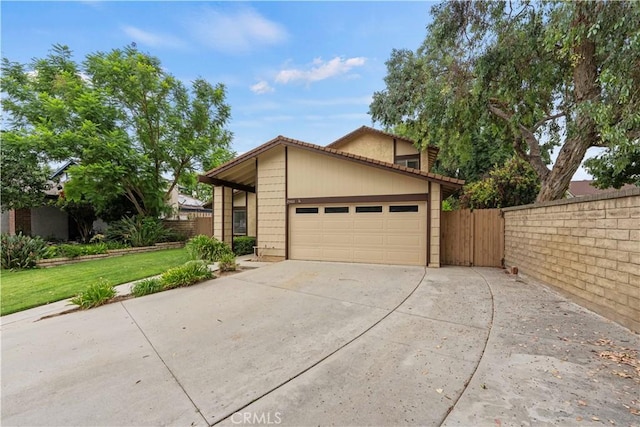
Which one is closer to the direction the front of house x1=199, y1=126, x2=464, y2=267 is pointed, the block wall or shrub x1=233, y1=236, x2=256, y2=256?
the block wall

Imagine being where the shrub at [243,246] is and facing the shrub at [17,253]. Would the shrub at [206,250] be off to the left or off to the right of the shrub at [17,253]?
left

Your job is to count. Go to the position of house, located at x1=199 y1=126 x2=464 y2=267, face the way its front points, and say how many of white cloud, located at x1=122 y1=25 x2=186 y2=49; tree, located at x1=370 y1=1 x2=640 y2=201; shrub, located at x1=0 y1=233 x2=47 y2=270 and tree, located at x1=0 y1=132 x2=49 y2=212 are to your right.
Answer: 3

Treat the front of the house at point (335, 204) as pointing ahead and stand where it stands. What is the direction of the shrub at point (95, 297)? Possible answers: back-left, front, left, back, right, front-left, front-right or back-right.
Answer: front-right

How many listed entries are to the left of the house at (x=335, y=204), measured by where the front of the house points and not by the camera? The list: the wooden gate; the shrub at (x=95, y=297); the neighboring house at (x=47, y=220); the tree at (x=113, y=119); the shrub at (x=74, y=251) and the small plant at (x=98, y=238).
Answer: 1

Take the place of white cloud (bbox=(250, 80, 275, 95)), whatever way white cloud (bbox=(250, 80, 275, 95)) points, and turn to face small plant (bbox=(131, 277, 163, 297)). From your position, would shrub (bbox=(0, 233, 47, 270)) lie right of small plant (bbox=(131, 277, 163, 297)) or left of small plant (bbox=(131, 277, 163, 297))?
right

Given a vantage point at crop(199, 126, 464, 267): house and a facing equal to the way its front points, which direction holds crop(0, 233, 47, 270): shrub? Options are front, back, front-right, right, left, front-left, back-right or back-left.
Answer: right

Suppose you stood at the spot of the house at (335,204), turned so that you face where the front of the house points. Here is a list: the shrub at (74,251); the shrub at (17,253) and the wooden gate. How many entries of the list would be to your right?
2

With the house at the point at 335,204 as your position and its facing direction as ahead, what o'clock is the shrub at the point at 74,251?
The shrub is roughly at 3 o'clock from the house.

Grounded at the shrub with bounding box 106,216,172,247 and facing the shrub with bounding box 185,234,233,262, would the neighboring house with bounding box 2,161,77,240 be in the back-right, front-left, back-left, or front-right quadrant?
back-right

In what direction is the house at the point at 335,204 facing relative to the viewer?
toward the camera

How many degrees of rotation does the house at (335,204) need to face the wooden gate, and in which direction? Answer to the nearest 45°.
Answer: approximately 90° to its left

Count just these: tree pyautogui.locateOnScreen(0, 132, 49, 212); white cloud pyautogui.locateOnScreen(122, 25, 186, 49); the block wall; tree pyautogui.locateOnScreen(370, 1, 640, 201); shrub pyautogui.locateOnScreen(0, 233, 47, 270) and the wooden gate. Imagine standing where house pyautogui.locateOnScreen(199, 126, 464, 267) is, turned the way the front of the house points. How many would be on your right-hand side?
3

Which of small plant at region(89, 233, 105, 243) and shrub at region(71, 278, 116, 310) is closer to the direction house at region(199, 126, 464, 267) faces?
the shrub

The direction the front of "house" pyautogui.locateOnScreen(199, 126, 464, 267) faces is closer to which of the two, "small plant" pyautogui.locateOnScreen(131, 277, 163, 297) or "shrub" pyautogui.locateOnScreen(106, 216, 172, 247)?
the small plant
